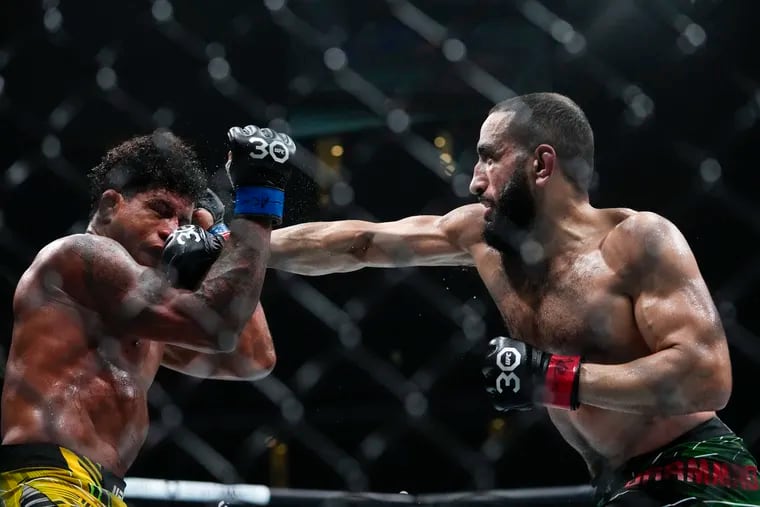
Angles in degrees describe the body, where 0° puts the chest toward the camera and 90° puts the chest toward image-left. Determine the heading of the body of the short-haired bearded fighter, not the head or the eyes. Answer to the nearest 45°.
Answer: approximately 45°
